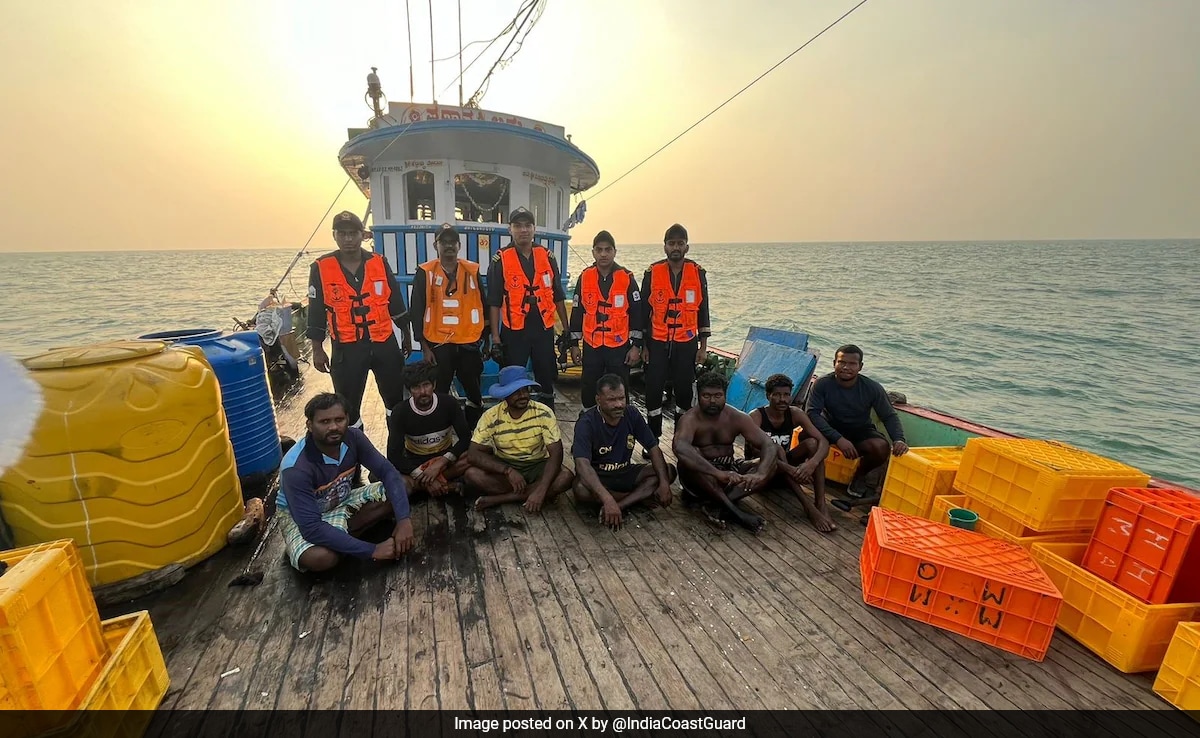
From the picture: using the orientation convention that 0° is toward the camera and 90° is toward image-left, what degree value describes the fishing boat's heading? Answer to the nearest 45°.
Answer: approximately 0°

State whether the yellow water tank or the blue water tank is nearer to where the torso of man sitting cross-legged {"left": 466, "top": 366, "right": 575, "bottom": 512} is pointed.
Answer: the yellow water tank

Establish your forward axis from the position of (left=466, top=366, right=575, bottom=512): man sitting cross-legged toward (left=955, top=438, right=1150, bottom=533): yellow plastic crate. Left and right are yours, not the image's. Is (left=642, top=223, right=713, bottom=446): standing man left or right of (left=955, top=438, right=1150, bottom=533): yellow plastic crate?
left

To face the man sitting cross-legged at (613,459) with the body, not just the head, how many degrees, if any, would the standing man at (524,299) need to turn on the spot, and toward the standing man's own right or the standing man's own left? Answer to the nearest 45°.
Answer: approximately 45° to the standing man's own left

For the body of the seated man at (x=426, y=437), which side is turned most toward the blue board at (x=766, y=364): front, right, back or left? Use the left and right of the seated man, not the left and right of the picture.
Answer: left

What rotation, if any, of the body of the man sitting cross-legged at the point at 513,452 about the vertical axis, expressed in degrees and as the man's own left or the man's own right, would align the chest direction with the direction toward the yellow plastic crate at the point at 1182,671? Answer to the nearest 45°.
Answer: approximately 45° to the man's own left

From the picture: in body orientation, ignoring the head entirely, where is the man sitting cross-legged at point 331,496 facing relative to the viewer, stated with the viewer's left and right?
facing the viewer and to the right of the viewer
